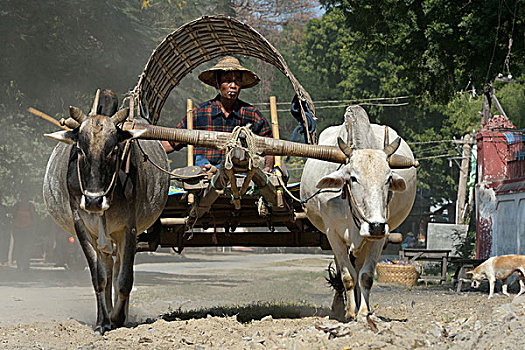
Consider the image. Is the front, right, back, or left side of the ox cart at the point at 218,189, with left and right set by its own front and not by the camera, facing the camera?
front

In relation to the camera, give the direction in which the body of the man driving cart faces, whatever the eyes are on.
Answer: toward the camera

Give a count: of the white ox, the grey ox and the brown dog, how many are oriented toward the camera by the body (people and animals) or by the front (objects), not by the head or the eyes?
2

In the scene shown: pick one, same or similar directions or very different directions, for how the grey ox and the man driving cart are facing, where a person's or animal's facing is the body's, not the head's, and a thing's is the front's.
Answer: same or similar directions

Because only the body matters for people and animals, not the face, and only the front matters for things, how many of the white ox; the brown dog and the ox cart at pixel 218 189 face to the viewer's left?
1

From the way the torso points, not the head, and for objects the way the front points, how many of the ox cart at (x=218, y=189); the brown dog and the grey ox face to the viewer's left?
1

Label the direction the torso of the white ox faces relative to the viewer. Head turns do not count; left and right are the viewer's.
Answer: facing the viewer

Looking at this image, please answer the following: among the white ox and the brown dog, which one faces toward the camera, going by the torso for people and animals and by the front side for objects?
the white ox

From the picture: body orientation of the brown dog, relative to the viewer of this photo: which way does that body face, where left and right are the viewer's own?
facing to the left of the viewer

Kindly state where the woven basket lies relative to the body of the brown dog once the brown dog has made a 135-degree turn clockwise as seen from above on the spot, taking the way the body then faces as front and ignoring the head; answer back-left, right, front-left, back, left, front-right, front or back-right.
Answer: left

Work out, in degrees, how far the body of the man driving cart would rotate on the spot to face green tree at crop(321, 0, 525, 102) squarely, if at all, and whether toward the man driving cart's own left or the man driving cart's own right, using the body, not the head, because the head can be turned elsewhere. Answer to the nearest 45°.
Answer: approximately 135° to the man driving cart's own left
